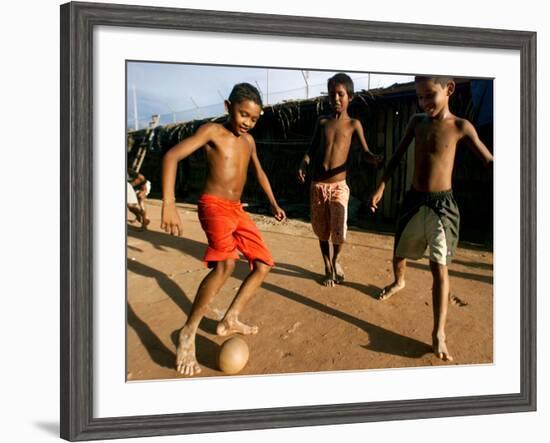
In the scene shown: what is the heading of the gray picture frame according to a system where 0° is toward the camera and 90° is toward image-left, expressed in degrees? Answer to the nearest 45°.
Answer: approximately 315°
